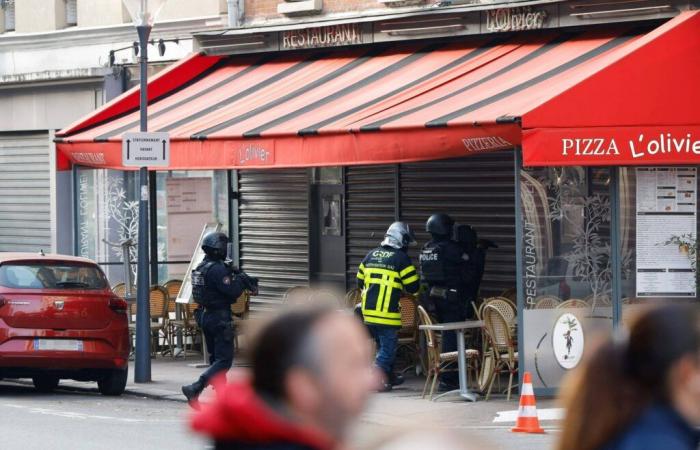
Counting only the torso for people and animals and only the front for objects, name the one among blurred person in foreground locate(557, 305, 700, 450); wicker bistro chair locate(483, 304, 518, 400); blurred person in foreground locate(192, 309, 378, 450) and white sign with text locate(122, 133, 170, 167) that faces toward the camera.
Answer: the white sign with text

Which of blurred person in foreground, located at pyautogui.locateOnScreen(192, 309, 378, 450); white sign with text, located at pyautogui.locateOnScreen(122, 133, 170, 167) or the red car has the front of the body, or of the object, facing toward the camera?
the white sign with text

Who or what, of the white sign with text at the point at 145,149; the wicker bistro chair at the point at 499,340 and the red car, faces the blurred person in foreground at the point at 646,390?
the white sign with text

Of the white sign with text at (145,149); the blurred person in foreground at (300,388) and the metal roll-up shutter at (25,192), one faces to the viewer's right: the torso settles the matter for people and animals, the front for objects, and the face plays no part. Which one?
the blurred person in foreground

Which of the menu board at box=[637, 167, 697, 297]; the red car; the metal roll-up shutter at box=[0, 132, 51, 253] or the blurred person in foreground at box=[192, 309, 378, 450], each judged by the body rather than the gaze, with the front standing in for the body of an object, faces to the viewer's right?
the blurred person in foreground

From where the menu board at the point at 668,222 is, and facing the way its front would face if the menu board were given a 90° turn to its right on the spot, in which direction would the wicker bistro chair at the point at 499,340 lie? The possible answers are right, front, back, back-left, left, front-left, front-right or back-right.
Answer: front

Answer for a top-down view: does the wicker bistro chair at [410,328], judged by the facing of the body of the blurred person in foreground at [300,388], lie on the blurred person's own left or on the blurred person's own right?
on the blurred person's own left

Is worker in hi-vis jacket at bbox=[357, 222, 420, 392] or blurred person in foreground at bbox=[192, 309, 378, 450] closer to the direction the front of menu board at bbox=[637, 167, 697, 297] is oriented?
the blurred person in foreground

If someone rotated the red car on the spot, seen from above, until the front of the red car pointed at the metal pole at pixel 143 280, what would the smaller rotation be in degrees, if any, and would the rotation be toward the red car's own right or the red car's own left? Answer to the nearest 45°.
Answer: approximately 45° to the red car's own right

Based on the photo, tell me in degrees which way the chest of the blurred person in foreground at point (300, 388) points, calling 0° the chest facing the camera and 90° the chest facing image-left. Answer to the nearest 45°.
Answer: approximately 270°

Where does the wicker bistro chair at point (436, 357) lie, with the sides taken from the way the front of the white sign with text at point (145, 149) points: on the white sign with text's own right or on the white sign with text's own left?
on the white sign with text's own left
